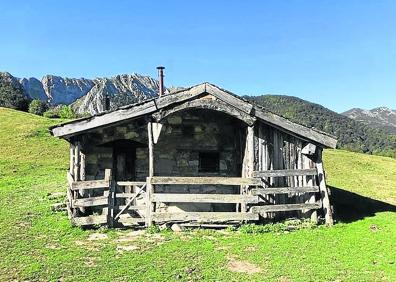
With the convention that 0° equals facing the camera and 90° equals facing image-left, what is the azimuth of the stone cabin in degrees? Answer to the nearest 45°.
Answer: approximately 0°
